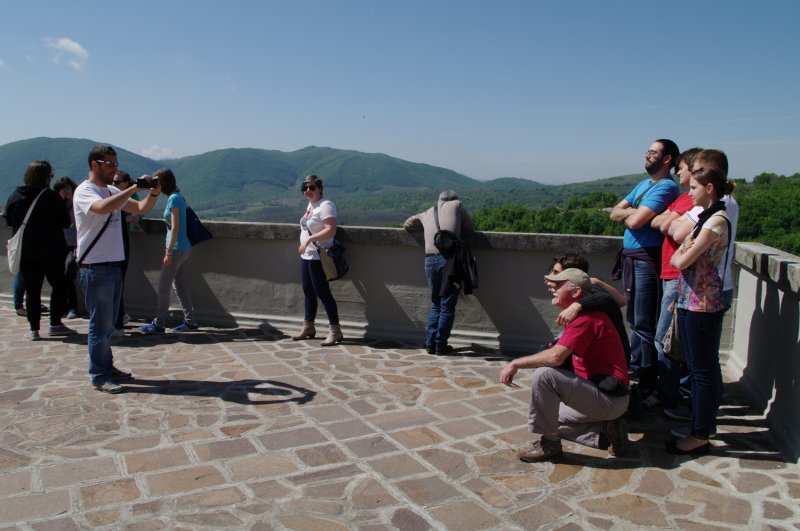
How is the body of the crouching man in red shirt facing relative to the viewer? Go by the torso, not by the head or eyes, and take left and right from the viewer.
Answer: facing to the left of the viewer

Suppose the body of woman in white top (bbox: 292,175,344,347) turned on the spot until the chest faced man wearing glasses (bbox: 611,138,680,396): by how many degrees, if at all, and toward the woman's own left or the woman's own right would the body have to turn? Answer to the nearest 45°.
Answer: approximately 90° to the woman's own left

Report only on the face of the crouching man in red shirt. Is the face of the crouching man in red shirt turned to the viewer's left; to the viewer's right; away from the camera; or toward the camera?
to the viewer's left

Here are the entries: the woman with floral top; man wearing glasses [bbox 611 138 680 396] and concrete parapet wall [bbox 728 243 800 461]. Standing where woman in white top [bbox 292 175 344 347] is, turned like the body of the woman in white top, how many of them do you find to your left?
3

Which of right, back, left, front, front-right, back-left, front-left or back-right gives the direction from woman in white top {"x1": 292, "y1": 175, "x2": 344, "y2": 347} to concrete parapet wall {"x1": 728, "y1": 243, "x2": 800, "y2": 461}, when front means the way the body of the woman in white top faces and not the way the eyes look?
left

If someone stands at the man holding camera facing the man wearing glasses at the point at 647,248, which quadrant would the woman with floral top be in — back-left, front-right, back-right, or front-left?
front-right

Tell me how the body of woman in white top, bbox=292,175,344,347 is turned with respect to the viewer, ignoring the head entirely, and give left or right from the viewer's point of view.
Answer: facing the viewer and to the left of the viewer

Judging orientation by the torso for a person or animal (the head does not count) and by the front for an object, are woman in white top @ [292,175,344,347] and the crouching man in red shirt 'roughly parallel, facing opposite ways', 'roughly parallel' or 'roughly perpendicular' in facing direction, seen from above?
roughly perpendicular

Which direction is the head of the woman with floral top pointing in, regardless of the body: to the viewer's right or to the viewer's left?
to the viewer's left
